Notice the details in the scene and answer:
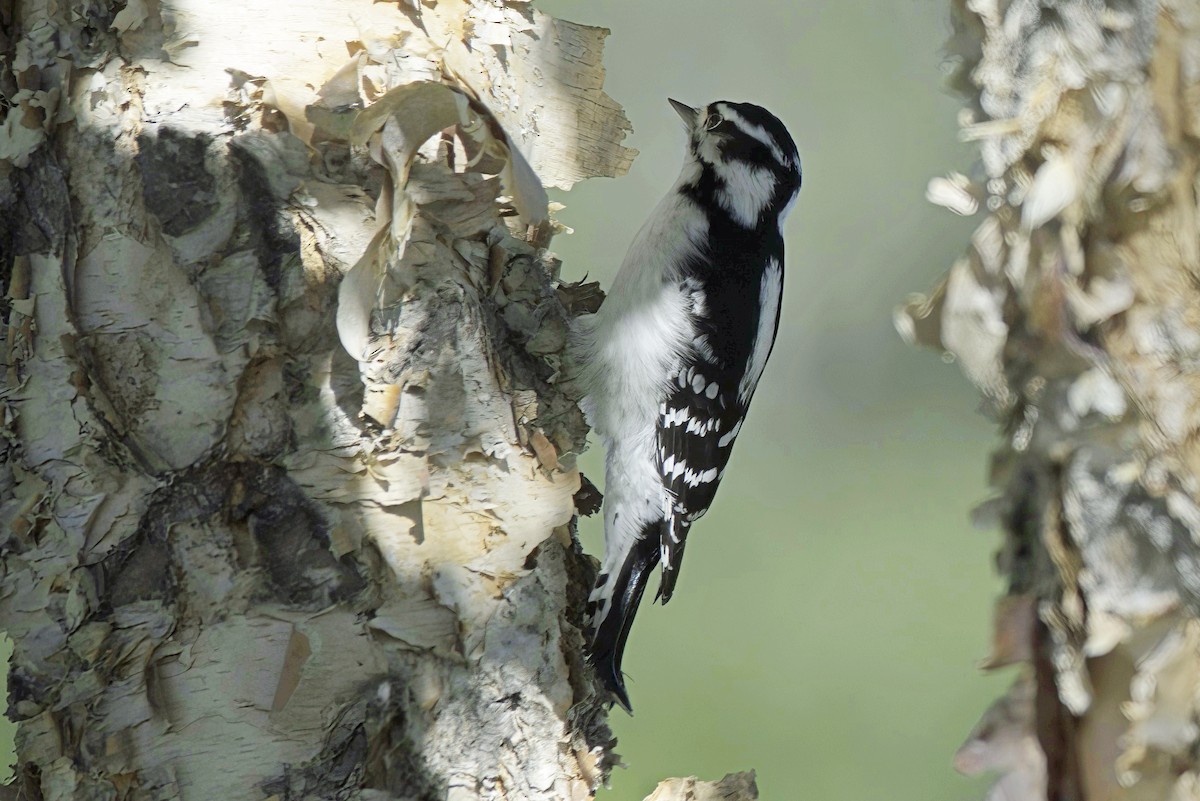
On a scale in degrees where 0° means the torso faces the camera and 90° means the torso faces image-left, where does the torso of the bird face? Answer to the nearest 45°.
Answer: approximately 90°
